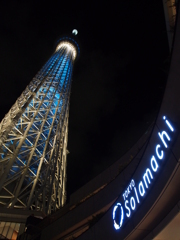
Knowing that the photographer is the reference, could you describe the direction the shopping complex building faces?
facing the viewer and to the left of the viewer

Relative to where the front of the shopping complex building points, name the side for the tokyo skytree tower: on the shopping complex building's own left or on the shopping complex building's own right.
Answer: on the shopping complex building's own right
